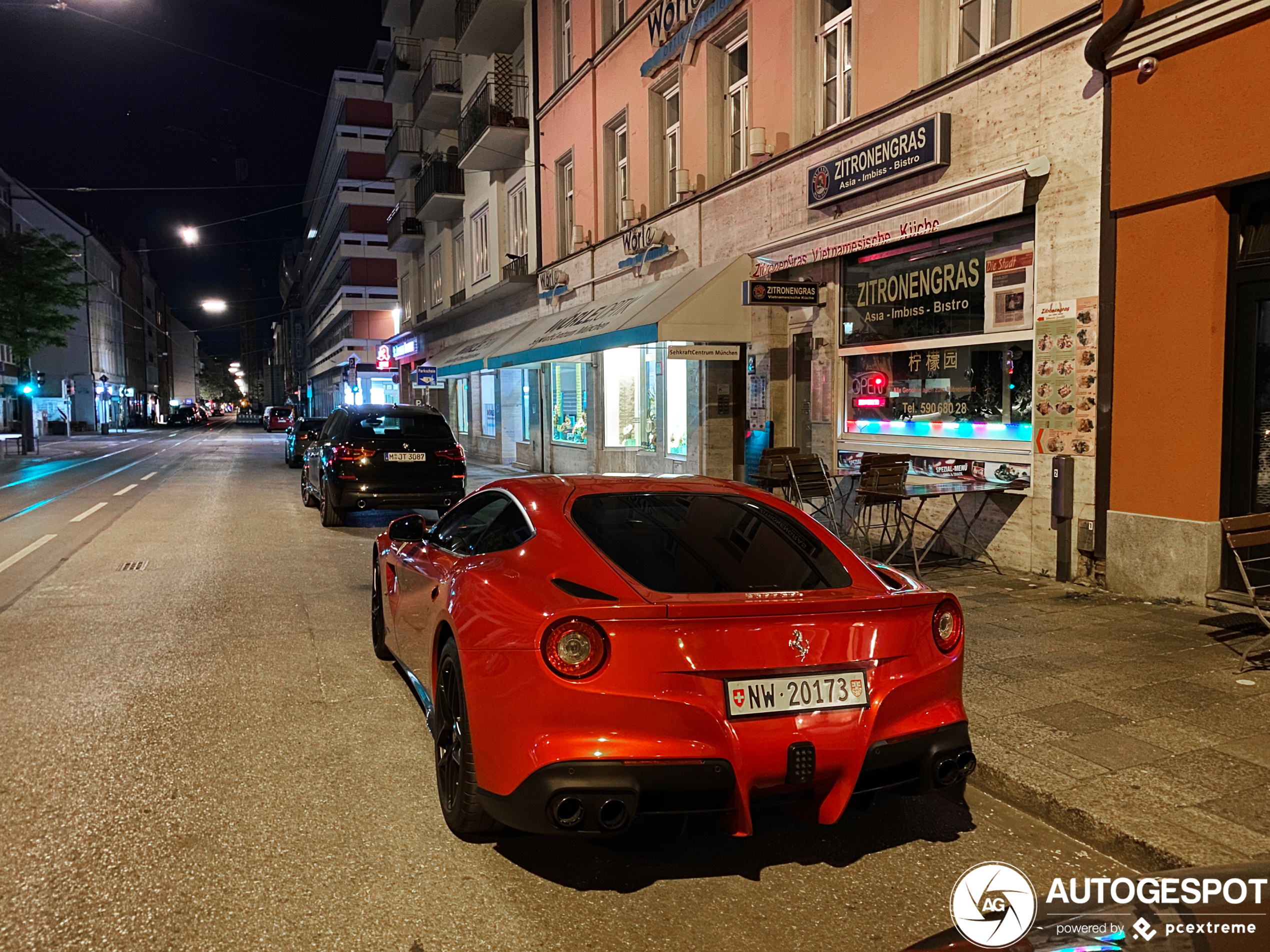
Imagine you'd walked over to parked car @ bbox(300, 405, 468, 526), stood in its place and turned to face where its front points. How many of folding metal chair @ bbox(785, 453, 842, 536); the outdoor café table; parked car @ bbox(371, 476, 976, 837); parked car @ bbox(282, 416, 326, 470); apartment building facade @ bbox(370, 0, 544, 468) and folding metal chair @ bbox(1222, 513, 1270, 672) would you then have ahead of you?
2

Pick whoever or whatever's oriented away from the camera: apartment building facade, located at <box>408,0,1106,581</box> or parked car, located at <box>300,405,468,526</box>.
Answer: the parked car

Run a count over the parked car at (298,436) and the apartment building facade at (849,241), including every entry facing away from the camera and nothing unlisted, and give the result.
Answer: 1

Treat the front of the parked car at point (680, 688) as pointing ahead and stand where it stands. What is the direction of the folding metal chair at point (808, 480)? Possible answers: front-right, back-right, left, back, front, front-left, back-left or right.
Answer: front-right

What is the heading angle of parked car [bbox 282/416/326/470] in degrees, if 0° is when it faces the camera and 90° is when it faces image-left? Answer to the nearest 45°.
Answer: approximately 180°

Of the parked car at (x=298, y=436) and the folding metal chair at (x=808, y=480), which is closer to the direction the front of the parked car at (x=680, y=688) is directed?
the parked car

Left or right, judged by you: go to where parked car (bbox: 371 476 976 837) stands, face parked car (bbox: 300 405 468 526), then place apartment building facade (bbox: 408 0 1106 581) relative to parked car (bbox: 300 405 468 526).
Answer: right

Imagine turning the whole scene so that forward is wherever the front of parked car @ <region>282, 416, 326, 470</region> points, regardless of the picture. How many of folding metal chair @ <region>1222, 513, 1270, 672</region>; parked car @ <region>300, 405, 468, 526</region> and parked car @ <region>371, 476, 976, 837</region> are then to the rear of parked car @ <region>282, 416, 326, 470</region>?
3

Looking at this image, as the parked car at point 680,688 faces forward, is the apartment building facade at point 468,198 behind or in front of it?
in front

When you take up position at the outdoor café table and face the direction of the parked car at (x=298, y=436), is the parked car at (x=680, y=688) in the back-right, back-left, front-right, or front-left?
back-left

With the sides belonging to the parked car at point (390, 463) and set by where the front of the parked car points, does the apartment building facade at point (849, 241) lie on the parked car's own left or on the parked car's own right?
on the parked car's own right

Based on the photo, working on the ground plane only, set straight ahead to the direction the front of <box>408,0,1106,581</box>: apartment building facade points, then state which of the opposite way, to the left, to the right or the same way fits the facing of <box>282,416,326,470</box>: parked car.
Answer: to the right

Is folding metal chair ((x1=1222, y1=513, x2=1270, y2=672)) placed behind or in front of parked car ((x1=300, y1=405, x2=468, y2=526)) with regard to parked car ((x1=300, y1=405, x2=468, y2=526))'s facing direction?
behind

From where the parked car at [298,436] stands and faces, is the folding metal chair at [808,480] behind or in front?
behind

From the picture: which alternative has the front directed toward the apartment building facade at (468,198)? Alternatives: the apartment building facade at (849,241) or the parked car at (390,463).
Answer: the parked car

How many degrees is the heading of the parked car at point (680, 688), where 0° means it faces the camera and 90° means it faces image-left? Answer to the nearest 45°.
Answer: approximately 135°

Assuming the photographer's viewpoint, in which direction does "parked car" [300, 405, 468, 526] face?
facing away from the viewer

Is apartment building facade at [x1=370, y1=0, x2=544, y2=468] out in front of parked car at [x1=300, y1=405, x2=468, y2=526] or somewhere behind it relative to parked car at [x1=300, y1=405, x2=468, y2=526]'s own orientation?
in front
